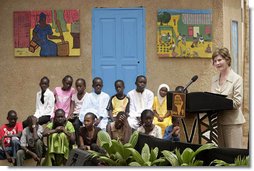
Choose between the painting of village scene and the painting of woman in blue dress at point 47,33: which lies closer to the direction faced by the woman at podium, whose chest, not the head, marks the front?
the painting of woman in blue dress

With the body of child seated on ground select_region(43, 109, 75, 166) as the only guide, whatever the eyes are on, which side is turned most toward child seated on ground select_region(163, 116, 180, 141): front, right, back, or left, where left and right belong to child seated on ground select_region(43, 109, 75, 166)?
left

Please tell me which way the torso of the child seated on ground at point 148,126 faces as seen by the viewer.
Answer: toward the camera

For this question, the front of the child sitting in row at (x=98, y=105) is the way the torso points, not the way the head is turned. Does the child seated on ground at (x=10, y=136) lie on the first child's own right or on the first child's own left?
on the first child's own right

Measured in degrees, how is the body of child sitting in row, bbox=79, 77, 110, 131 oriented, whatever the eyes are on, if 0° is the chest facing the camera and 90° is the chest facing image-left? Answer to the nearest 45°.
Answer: approximately 0°

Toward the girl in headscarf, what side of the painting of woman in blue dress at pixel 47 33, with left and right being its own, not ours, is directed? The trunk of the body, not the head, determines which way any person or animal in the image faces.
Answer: left

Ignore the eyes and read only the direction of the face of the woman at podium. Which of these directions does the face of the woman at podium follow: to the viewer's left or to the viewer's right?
to the viewer's left
